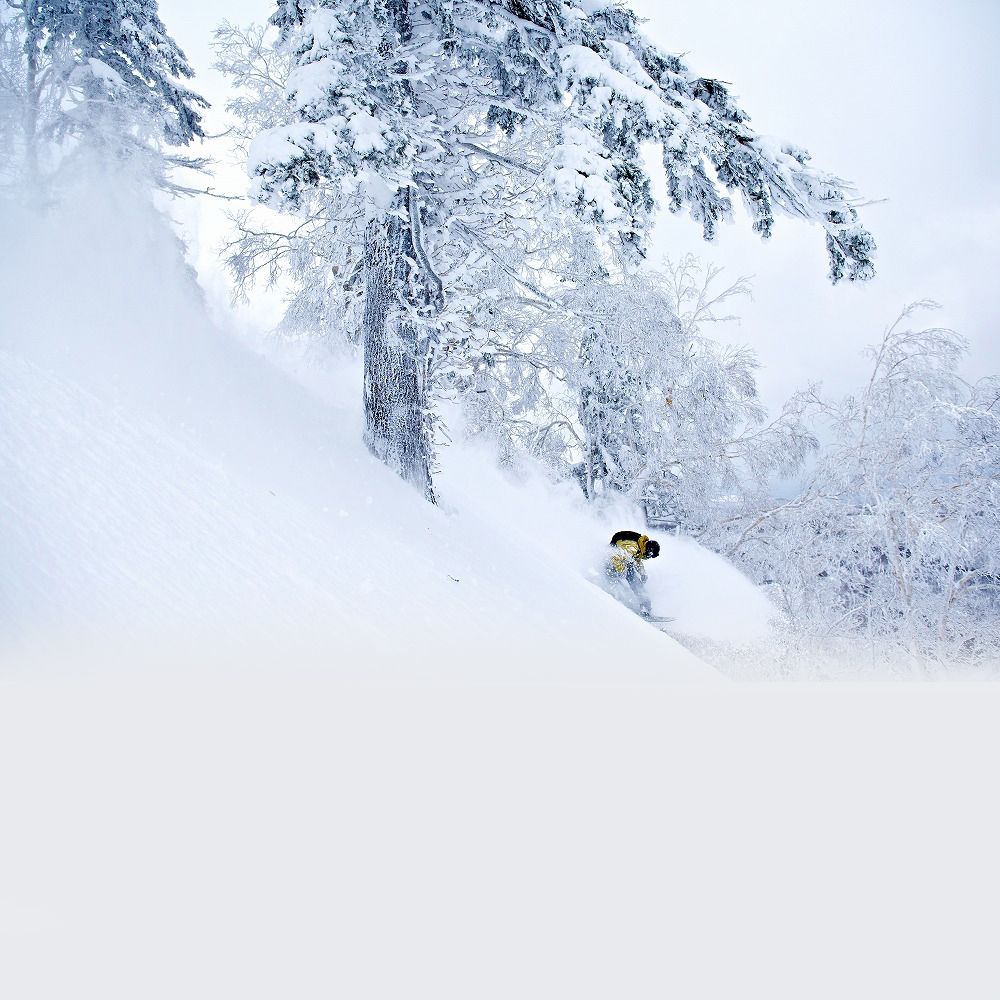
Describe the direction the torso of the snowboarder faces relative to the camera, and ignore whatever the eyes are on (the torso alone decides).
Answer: to the viewer's right

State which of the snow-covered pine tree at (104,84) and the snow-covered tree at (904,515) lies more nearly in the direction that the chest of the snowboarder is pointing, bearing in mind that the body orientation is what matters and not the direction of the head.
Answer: the snow-covered tree

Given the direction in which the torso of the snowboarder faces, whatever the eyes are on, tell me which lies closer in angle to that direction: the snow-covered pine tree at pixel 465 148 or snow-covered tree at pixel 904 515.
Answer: the snow-covered tree
